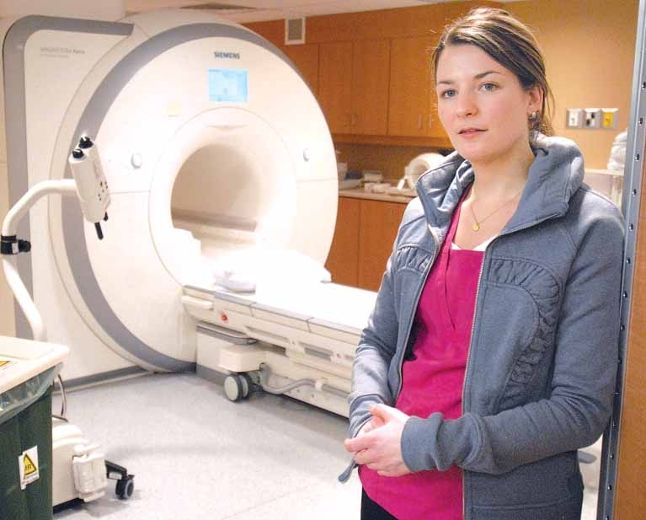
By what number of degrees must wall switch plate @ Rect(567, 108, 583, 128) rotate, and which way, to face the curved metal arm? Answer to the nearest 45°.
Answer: approximately 45° to its right

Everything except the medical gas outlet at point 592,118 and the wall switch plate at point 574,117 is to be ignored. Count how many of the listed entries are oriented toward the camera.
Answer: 2

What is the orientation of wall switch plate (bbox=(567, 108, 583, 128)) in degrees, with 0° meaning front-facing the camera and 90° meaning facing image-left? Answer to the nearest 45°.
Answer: approximately 0°

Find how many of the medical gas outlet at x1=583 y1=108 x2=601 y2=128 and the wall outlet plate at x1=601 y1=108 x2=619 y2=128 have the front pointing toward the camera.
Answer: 2

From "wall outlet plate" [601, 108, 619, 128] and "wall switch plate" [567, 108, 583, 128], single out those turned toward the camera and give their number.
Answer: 2

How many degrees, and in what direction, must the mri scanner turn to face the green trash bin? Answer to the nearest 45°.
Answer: approximately 45° to its right

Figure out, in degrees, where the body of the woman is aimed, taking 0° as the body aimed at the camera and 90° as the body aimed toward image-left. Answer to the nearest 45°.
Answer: approximately 45°

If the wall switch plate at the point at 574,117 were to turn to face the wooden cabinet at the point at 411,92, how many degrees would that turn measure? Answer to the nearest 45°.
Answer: approximately 90° to its right

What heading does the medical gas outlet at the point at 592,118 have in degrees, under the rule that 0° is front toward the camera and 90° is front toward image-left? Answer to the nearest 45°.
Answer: approximately 0°

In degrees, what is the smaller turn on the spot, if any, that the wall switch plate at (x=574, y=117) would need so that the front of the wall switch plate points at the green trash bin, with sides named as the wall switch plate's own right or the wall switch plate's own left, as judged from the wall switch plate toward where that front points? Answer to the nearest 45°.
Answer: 0° — it already faces it
